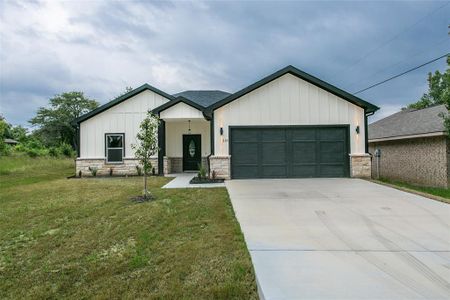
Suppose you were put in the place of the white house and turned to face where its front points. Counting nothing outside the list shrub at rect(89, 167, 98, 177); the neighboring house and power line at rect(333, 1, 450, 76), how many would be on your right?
1

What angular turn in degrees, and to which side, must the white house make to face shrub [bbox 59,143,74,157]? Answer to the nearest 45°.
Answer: approximately 135° to its right

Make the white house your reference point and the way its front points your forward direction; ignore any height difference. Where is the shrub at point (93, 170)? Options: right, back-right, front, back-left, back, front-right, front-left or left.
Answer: right

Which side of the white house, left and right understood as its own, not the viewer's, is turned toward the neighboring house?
left

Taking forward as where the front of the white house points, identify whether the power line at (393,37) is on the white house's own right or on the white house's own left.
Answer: on the white house's own left

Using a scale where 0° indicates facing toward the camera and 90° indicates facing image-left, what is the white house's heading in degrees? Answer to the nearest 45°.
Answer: approximately 0°

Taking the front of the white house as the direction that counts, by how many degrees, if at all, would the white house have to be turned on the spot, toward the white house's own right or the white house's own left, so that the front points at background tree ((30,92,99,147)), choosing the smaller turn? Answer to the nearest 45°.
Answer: approximately 135° to the white house's own right
